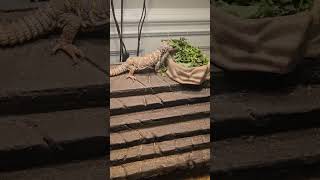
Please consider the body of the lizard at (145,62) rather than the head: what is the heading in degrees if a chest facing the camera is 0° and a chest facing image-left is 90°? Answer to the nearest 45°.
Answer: approximately 270°
